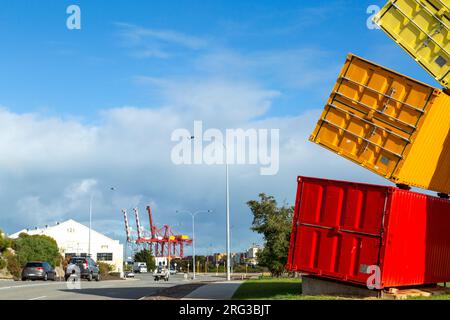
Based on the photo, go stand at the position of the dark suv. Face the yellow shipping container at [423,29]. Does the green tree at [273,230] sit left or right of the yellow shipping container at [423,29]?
left

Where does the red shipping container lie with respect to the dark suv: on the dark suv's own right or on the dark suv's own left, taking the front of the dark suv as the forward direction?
on the dark suv's own right

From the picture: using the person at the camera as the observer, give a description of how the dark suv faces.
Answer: facing away from the viewer and to the right of the viewer

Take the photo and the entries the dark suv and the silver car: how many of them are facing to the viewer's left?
0

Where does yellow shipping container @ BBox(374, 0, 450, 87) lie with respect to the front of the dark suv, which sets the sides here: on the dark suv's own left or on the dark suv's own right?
on the dark suv's own right

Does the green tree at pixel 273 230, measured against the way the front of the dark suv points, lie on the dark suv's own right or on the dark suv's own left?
on the dark suv's own right

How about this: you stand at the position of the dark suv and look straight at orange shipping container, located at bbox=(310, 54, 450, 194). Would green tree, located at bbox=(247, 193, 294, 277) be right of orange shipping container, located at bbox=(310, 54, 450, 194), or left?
left
